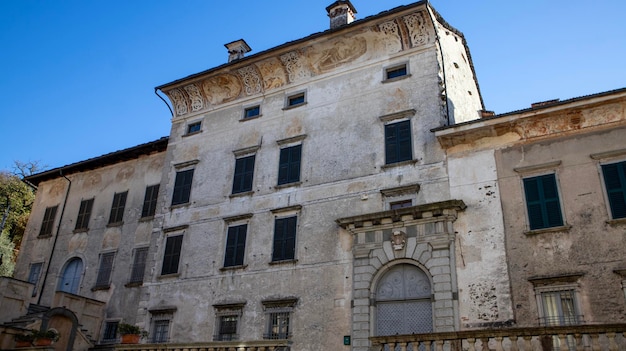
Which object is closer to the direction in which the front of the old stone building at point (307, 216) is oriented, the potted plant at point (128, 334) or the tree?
the potted plant

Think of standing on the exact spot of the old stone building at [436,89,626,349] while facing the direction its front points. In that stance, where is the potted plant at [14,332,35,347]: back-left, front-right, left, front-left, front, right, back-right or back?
front-right

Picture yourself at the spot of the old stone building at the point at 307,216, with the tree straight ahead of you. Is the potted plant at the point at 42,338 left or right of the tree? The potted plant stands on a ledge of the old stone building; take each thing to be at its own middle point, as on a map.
left

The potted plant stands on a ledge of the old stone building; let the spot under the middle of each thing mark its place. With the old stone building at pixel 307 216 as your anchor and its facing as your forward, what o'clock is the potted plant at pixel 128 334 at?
The potted plant is roughly at 2 o'clock from the old stone building.

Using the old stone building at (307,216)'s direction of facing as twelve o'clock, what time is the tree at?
The tree is roughly at 3 o'clock from the old stone building.

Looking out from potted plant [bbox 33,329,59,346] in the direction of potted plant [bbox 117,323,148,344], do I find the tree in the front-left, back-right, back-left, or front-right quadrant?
back-left

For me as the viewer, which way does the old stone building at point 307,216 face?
facing the viewer and to the left of the viewer

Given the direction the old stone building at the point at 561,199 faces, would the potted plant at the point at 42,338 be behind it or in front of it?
in front

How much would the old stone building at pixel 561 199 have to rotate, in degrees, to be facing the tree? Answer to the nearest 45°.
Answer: approximately 45° to its right

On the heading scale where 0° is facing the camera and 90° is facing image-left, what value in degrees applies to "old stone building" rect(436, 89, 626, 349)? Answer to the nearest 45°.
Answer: approximately 45°

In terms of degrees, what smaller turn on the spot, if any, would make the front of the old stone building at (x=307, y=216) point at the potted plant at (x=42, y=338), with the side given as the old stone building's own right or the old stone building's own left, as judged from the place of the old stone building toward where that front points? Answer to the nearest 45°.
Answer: approximately 45° to the old stone building's own right
